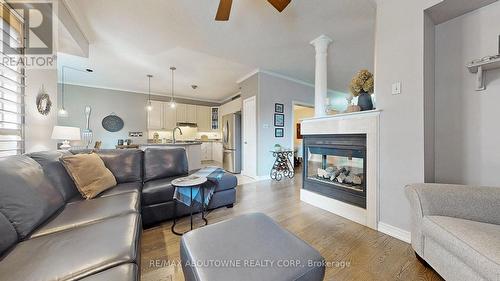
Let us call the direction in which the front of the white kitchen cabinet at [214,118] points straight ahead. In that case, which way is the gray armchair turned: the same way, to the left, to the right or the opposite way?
to the right

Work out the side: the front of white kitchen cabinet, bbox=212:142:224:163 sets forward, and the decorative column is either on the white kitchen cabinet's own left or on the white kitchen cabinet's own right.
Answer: on the white kitchen cabinet's own left

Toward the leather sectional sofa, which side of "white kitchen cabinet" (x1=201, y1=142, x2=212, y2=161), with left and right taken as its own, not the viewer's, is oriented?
front

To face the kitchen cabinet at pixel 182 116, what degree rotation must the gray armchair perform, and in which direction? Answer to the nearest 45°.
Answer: approximately 45° to its right

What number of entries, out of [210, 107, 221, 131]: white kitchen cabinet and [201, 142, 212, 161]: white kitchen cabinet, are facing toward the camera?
2

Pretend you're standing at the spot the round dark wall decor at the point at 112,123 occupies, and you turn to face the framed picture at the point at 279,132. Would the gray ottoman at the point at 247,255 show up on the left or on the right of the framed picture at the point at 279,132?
right

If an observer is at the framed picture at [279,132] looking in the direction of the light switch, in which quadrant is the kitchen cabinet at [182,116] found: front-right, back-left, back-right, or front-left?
back-right

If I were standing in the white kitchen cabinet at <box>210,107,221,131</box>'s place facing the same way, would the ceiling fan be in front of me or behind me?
in front

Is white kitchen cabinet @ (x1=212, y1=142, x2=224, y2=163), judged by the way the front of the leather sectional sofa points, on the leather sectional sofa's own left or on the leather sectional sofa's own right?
on the leather sectional sofa's own left

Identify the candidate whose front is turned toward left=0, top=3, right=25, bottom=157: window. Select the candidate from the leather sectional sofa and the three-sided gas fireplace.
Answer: the three-sided gas fireplace

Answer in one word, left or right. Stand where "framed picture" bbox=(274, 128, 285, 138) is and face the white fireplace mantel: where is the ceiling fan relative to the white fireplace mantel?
right

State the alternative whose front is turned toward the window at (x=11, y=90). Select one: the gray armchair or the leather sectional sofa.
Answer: the gray armchair
